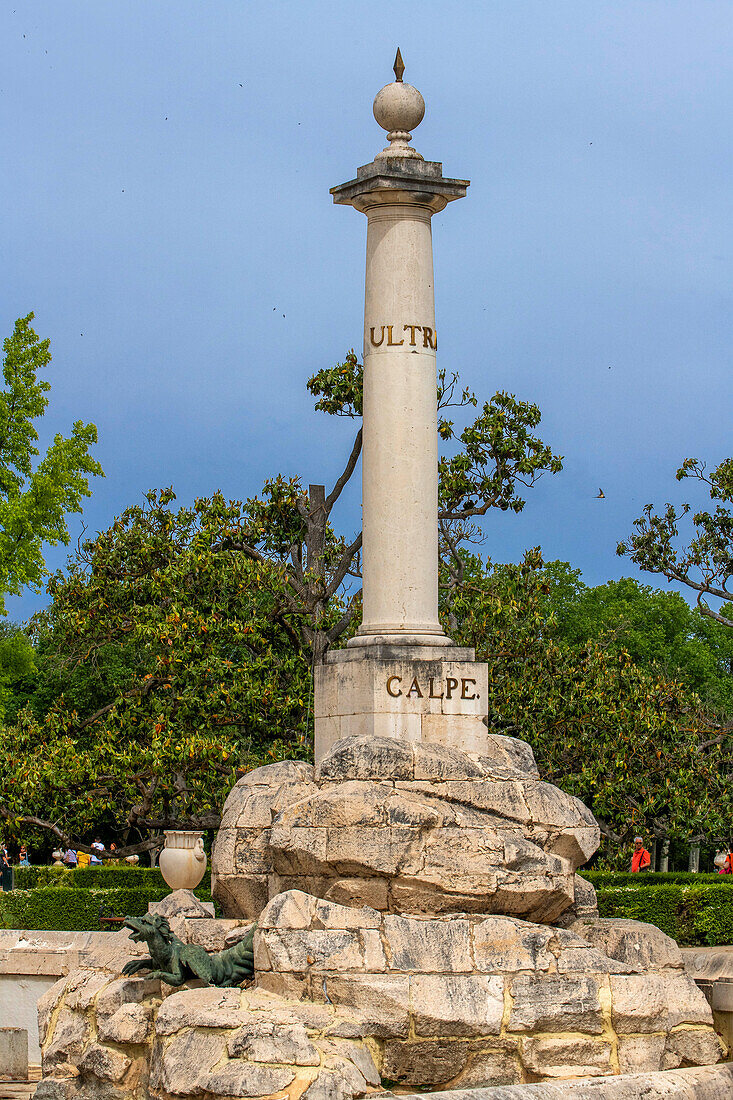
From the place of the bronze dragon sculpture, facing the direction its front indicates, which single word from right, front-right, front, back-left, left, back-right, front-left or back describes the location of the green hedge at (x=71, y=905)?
right

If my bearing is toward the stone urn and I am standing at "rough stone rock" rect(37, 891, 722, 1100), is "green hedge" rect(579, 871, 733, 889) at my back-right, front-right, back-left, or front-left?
front-right

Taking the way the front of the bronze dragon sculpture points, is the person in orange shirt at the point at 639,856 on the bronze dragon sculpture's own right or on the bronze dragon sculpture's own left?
on the bronze dragon sculpture's own right

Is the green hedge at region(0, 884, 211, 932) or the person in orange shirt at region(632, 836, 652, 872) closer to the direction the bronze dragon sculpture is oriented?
the green hedge

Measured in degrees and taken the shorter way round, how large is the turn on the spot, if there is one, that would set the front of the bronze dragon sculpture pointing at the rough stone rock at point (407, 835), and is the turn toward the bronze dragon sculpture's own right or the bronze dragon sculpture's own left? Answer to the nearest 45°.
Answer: approximately 180°

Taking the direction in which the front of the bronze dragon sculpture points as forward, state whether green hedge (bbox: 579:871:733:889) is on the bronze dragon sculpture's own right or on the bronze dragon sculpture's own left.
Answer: on the bronze dragon sculpture's own right

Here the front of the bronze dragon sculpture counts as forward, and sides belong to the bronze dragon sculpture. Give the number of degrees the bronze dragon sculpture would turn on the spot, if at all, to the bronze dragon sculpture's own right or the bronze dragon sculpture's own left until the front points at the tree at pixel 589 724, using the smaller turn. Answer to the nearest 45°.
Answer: approximately 135° to the bronze dragon sculpture's own right

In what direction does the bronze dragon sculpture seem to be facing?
to the viewer's left

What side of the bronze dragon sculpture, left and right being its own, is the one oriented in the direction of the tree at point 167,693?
right

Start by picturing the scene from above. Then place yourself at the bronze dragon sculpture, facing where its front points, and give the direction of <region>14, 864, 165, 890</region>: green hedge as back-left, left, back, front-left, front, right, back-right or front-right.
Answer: right

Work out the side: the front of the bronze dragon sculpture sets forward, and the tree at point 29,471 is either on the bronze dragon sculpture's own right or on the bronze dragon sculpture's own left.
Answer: on the bronze dragon sculpture's own right
